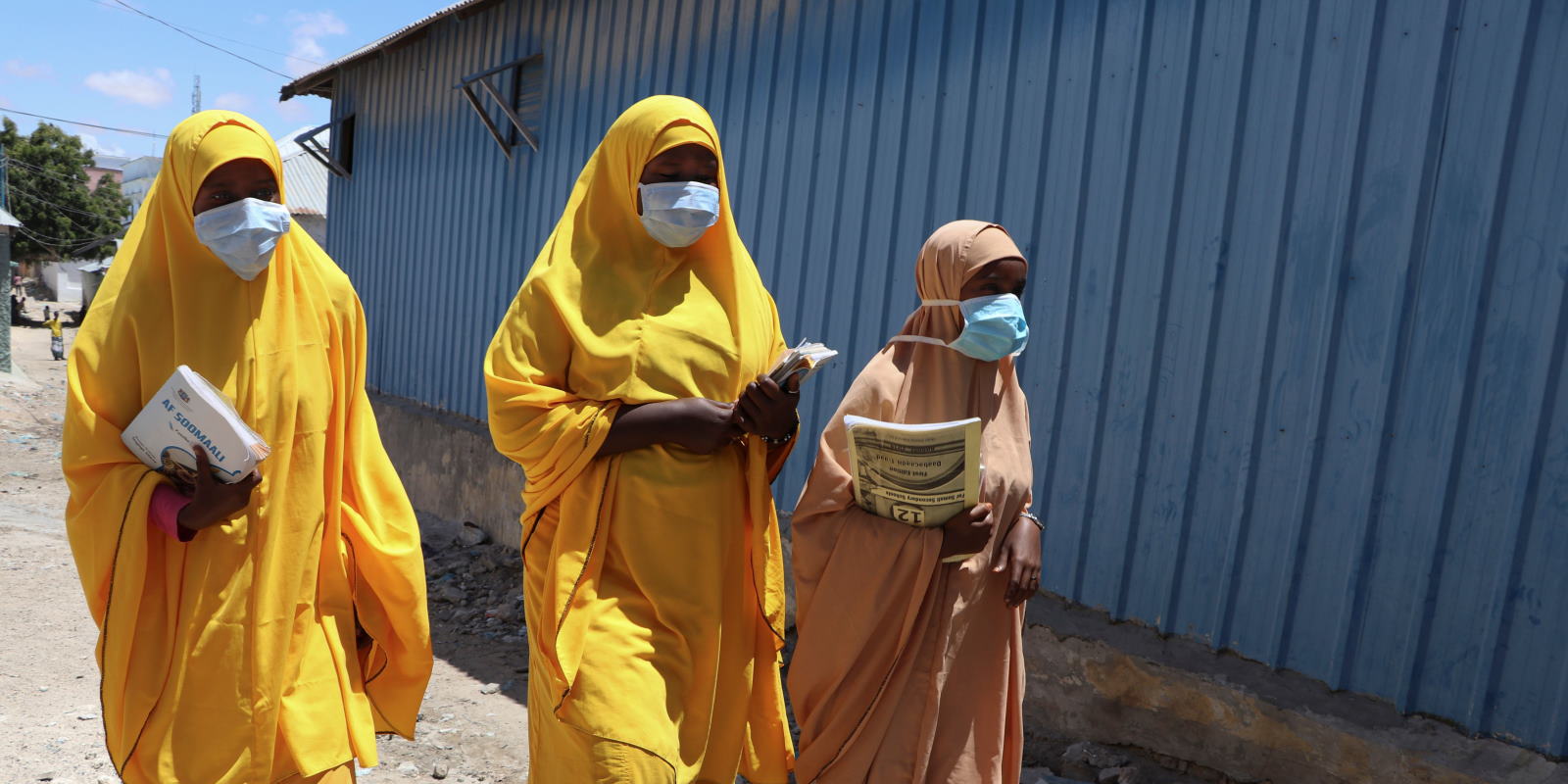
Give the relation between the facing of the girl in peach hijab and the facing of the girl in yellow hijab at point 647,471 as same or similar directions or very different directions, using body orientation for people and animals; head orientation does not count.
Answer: same or similar directions

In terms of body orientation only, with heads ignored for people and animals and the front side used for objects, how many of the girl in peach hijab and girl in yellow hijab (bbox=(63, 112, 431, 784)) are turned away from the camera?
0

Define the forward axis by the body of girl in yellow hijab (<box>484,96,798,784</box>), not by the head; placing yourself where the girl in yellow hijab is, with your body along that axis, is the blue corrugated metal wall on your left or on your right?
on your left

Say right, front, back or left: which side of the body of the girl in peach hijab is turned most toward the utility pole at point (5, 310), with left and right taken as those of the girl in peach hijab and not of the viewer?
back

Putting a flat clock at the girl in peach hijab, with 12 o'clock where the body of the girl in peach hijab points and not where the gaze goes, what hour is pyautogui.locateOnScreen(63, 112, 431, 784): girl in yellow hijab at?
The girl in yellow hijab is roughly at 4 o'clock from the girl in peach hijab.

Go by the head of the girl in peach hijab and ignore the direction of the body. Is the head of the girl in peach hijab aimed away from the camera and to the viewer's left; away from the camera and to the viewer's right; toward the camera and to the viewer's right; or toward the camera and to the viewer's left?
toward the camera and to the viewer's right

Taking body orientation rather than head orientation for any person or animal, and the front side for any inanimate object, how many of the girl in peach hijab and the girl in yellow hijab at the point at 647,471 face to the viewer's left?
0

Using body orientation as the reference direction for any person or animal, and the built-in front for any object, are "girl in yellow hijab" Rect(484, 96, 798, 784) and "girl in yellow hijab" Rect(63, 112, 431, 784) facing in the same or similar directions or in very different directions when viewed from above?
same or similar directions

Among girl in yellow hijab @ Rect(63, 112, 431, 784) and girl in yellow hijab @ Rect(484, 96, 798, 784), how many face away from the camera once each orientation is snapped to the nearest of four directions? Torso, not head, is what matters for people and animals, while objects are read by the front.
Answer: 0

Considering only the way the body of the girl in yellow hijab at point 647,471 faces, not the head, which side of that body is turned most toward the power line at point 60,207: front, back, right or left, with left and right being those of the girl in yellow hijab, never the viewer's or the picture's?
back

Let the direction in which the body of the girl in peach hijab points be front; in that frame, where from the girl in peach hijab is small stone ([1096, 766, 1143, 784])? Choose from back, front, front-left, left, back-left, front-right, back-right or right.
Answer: left

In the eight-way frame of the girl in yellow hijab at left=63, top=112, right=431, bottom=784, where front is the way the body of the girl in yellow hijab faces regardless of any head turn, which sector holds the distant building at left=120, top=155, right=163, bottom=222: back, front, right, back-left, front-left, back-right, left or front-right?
back-left

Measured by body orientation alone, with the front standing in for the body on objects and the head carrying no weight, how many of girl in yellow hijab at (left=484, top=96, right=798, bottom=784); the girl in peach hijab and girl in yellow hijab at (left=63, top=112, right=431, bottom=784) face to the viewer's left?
0

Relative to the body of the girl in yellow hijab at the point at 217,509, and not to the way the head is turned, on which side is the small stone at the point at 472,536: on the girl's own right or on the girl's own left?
on the girl's own left

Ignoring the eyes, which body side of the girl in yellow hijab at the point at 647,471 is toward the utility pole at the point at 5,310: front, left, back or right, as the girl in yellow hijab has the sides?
back
